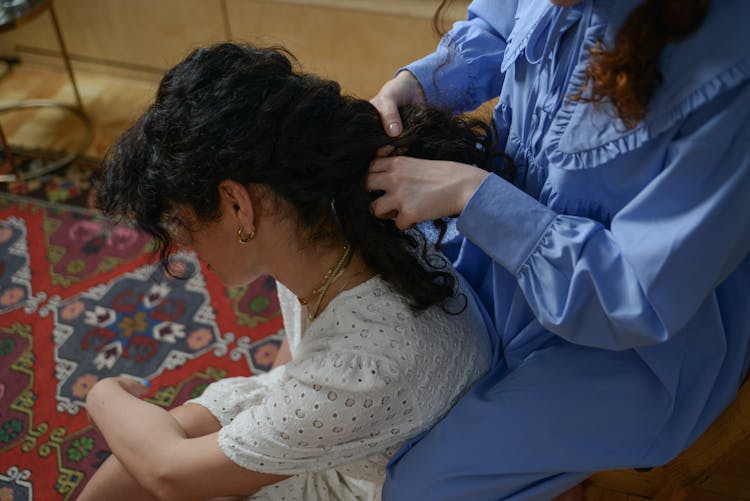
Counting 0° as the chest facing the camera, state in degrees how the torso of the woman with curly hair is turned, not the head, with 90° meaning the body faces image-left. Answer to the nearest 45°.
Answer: approximately 90°

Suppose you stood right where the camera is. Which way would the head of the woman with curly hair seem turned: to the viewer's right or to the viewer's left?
to the viewer's left

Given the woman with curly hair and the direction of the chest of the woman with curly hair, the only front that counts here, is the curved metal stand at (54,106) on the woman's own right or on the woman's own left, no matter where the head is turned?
on the woman's own right
